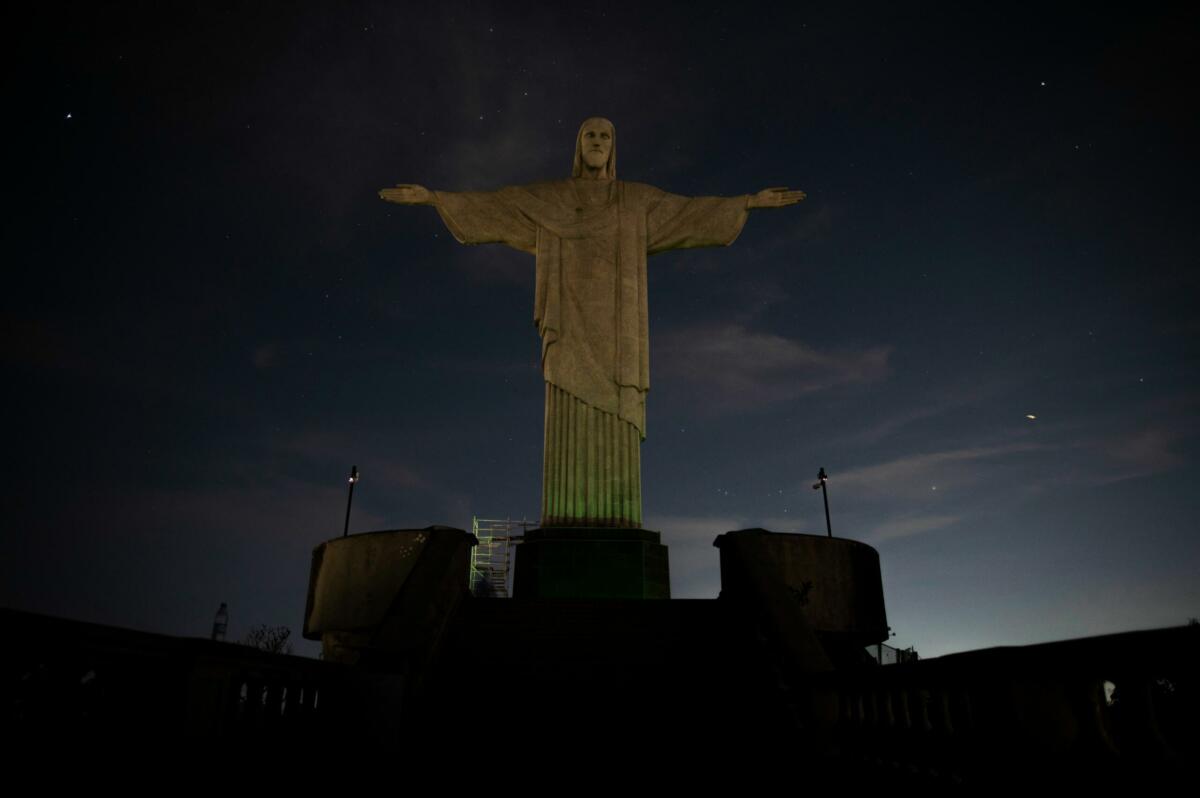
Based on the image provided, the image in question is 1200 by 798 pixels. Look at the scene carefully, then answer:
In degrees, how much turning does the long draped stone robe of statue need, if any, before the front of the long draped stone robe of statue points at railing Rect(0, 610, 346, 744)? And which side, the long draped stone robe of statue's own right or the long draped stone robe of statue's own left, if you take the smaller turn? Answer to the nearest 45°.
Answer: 0° — it already faces it

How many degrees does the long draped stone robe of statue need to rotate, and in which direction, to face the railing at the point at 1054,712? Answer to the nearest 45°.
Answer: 0° — it already faces it

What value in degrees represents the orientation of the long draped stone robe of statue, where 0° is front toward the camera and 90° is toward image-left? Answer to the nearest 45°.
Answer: approximately 0°
